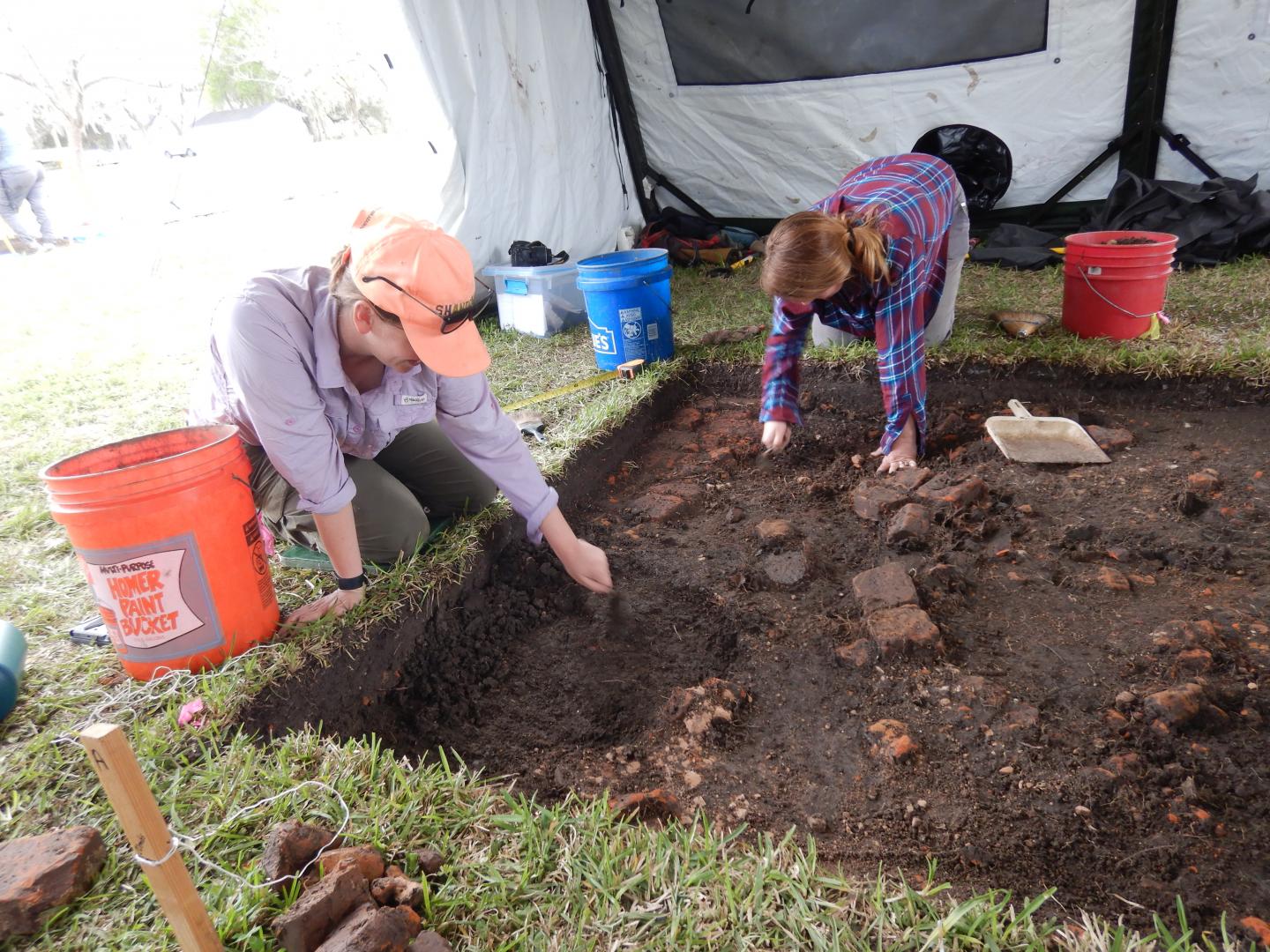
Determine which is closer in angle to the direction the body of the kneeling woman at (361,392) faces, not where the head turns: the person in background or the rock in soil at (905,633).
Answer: the rock in soil

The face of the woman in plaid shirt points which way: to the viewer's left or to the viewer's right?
to the viewer's left

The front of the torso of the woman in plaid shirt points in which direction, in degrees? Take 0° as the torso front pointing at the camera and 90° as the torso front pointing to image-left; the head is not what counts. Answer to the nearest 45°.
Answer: approximately 45°

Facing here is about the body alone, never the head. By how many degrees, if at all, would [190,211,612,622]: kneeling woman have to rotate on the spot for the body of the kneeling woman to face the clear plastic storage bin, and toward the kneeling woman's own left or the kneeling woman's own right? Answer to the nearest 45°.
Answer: approximately 135° to the kneeling woman's own left

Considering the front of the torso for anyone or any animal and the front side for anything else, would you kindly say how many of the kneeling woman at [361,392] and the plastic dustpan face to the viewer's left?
0

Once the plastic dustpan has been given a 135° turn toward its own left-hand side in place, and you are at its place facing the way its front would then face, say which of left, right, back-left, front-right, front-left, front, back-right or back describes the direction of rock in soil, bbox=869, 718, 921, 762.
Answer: back-right

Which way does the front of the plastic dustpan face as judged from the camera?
facing the viewer

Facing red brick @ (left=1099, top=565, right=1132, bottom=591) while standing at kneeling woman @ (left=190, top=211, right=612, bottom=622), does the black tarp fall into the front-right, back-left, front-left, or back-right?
front-left

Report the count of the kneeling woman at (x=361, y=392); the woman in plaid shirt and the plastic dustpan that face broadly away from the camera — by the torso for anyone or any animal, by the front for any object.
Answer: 0

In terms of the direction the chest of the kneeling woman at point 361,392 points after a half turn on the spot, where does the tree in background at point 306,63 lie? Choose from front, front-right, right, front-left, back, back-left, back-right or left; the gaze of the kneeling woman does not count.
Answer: front-right

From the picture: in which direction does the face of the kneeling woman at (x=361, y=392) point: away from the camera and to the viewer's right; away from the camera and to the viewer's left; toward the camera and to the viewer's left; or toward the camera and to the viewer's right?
toward the camera and to the viewer's right

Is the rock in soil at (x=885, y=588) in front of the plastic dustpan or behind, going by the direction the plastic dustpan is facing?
in front

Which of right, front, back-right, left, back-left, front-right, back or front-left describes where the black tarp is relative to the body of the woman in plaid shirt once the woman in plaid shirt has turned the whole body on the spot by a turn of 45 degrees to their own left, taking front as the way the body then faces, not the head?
back-left

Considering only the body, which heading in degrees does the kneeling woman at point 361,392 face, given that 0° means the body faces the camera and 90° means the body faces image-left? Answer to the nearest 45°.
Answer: approximately 315°
